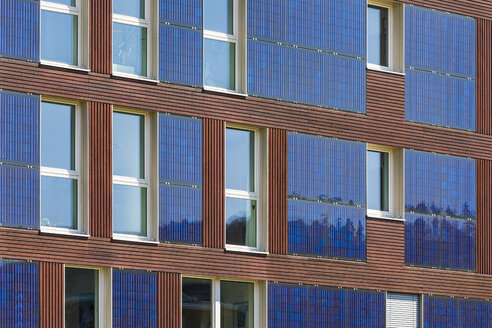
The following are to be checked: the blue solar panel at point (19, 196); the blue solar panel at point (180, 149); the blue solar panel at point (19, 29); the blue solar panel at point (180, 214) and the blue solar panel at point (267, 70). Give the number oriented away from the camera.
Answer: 0

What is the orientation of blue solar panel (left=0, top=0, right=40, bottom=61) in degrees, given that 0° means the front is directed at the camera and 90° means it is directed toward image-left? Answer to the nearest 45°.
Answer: approximately 315°

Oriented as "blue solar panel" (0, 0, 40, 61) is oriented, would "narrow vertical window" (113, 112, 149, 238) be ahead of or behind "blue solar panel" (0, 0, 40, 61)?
behind

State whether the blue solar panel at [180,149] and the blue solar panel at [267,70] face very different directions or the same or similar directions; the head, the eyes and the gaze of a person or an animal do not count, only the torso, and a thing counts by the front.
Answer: same or similar directions

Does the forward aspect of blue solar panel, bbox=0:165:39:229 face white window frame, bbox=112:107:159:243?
no

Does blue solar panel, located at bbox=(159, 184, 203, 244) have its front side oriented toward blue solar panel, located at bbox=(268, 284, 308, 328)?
no

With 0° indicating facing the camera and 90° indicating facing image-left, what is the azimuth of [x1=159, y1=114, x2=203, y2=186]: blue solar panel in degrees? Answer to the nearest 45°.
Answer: approximately 45°

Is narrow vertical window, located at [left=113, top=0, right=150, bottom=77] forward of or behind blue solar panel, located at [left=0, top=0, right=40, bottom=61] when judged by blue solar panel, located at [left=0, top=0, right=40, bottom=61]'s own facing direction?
behind

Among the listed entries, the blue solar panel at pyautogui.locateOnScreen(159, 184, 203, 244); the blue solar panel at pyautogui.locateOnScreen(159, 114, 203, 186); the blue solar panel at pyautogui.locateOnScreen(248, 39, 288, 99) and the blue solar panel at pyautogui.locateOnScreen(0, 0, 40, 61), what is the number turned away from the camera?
0

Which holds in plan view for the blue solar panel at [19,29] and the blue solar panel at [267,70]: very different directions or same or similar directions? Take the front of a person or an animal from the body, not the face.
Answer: same or similar directions

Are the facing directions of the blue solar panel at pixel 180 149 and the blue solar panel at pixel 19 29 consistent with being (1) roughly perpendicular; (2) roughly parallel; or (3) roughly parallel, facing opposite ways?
roughly parallel

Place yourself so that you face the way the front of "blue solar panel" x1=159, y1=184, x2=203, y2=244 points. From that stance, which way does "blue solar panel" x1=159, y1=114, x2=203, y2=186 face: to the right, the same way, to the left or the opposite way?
the same way

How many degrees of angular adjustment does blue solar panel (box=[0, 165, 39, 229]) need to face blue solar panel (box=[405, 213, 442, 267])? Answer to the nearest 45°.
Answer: approximately 90° to its left
